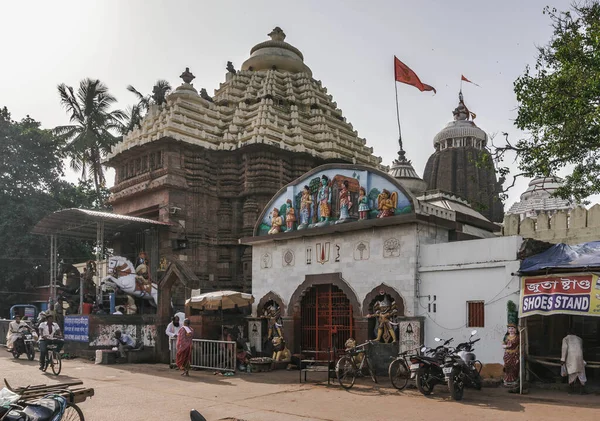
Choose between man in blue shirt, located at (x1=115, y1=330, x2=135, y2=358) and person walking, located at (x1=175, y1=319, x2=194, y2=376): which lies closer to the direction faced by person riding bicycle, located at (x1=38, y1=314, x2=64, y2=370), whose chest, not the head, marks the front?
the person walking

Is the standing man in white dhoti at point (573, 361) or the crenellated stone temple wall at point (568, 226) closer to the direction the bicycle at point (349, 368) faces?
the crenellated stone temple wall

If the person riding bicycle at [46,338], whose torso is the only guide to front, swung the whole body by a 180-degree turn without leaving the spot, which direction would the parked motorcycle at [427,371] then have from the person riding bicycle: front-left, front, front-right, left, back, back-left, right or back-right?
back-right

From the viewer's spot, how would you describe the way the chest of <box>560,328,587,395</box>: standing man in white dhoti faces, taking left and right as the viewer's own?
facing away from the viewer

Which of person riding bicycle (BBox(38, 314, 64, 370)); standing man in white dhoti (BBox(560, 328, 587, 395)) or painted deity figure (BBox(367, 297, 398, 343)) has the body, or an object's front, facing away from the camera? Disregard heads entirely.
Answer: the standing man in white dhoti
